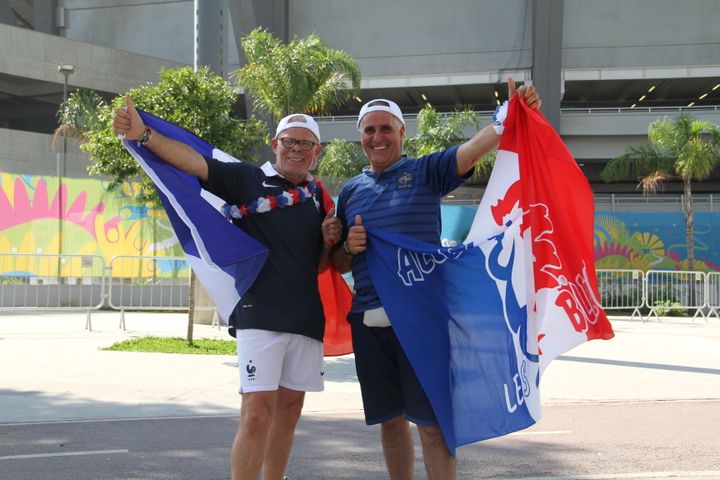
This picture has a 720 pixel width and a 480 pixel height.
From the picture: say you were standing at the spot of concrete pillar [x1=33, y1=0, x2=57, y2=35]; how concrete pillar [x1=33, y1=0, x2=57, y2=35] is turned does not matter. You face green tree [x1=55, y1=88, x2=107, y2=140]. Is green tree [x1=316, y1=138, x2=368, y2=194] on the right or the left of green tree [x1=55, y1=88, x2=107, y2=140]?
left

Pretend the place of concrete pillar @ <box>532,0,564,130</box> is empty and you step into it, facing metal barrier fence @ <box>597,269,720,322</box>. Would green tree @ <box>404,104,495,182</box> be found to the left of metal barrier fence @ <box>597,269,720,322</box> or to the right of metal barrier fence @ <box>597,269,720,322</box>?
right

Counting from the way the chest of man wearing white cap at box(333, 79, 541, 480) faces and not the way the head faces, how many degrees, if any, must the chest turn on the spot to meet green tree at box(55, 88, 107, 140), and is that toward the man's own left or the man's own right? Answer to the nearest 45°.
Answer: approximately 135° to the man's own right

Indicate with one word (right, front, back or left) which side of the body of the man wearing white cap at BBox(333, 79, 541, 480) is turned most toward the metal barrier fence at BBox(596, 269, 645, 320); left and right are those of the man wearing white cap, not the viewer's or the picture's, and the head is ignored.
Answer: back

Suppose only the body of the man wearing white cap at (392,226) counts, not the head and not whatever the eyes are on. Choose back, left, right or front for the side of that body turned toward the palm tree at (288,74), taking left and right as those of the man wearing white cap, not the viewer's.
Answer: back

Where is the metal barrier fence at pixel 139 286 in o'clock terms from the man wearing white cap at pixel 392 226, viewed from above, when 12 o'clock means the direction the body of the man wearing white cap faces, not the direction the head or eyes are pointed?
The metal barrier fence is roughly at 5 o'clock from the man wearing white cap.

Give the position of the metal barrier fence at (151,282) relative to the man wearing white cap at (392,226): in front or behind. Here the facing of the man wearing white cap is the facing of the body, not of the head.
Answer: behind

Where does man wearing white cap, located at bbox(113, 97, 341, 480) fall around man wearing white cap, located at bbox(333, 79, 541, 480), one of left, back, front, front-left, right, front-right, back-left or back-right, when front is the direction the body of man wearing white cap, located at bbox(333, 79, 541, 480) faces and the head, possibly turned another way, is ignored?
right

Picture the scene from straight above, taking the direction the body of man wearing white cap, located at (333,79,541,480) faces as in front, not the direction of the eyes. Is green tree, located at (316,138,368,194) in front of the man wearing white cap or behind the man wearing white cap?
behind

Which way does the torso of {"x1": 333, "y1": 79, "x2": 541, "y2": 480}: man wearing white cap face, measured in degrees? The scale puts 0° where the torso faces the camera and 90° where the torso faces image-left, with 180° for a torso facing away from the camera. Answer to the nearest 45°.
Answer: approximately 0°

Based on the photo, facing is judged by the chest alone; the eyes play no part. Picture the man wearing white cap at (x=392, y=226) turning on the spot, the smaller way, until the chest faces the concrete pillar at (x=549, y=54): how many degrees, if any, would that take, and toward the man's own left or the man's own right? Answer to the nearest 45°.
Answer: approximately 180°

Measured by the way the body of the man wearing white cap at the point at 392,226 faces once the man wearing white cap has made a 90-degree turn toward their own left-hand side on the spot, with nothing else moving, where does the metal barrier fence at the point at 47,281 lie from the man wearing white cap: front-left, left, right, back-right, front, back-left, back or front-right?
back-left
